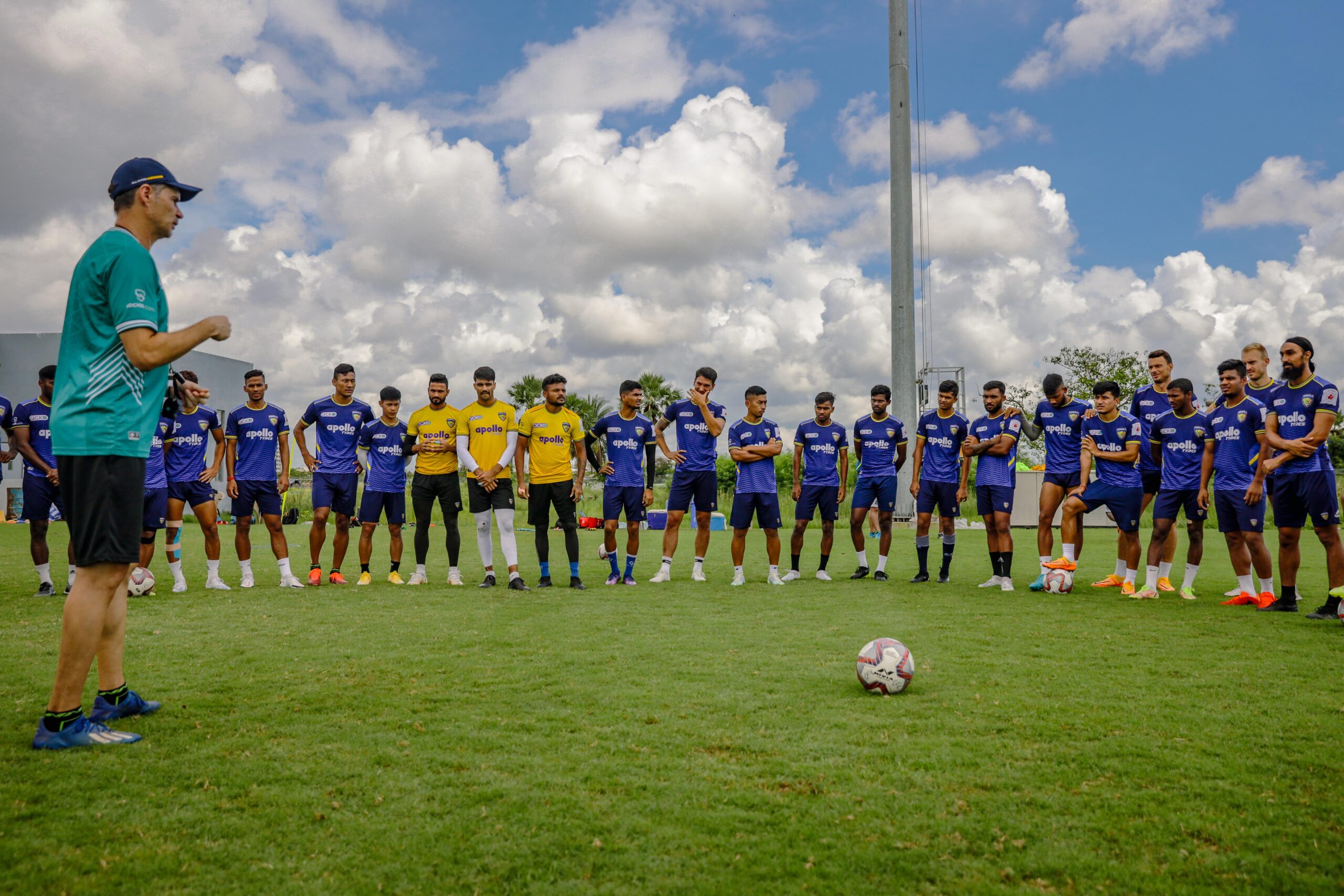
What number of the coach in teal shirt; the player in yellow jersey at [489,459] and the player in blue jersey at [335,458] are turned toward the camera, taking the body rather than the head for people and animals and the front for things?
2

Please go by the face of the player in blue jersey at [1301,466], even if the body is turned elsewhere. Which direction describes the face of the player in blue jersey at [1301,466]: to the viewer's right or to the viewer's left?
to the viewer's left

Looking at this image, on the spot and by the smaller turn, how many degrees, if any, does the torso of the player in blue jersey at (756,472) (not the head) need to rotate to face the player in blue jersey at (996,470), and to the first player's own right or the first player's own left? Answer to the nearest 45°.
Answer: approximately 90° to the first player's own left

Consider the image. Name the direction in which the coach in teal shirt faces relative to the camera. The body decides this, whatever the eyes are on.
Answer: to the viewer's right

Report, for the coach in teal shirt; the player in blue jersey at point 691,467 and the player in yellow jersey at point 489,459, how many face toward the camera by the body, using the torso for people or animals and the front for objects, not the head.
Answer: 2

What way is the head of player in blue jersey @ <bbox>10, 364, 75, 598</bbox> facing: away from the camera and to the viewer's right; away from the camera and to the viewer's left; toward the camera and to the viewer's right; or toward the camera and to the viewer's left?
toward the camera and to the viewer's right

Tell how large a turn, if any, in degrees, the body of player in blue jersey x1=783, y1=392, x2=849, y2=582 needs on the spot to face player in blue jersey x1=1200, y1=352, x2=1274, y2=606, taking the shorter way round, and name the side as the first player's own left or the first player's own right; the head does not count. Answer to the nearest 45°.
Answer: approximately 45° to the first player's own left

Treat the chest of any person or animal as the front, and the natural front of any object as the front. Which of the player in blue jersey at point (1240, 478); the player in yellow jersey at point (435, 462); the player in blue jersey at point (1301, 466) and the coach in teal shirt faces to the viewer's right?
the coach in teal shirt

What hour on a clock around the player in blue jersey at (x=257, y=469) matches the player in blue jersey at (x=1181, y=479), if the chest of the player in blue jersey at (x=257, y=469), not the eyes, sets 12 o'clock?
the player in blue jersey at (x=1181, y=479) is roughly at 10 o'clock from the player in blue jersey at (x=257, y=469).
